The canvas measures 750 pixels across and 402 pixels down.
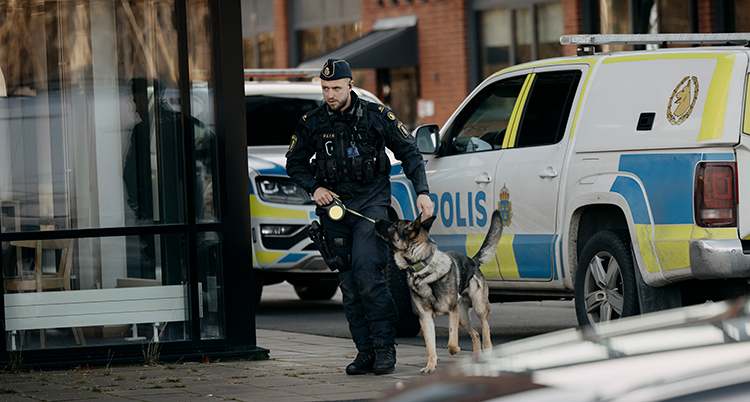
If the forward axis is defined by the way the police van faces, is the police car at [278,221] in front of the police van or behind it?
in front

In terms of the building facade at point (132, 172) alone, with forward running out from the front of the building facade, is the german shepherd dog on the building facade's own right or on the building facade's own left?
on the building facade's own left

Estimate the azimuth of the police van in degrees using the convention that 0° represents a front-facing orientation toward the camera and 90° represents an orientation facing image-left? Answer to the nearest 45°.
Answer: approximately 135°

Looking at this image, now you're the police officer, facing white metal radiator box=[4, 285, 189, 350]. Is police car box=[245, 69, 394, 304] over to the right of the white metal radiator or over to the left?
right

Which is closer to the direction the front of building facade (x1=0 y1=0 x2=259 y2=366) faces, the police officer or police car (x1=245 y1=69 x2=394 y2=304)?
the police officer

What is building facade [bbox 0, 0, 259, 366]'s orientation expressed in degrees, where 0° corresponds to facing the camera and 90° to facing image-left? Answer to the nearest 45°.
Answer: approximately 0°
